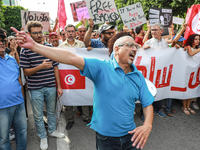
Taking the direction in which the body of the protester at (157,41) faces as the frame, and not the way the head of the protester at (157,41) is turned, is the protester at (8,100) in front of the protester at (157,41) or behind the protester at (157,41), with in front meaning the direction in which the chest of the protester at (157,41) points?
in front

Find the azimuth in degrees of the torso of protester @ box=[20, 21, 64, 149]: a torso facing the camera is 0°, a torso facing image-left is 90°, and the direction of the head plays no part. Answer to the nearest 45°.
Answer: approximately 315°

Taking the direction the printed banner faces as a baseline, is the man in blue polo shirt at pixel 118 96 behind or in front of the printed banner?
in front

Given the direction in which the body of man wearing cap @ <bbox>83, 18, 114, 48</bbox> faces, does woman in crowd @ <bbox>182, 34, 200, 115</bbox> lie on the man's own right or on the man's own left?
on the man's own left
